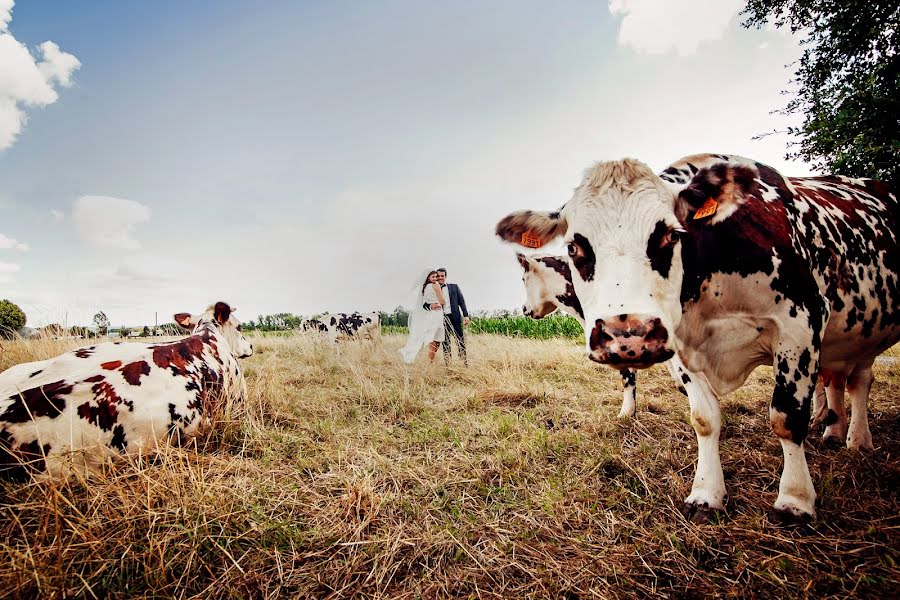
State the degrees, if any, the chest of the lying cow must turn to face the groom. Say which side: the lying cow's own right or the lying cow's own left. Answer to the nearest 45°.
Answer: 0° — it already faces them

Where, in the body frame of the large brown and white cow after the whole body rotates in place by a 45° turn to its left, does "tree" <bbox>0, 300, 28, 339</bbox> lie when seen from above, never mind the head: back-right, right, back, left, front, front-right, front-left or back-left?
right

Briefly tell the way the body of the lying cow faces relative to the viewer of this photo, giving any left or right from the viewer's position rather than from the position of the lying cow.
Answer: facing away from the viewer and to the right of the viewer
